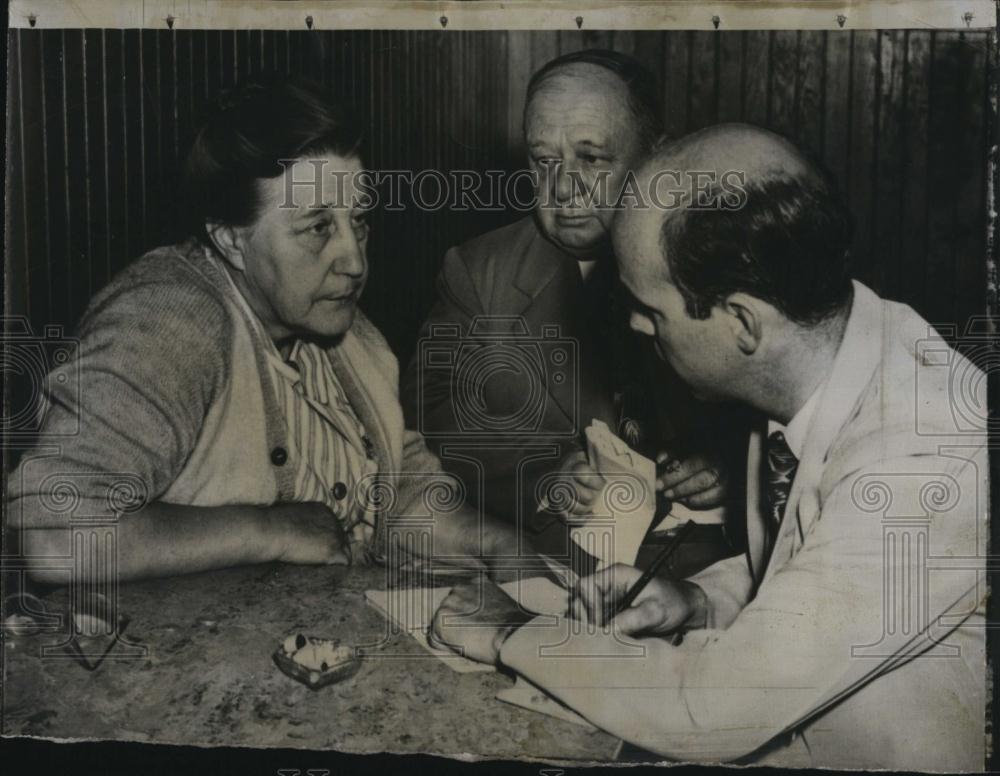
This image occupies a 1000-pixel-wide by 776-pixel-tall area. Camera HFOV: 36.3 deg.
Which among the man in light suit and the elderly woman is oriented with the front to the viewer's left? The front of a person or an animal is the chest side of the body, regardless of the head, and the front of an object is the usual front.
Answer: the man in light suit

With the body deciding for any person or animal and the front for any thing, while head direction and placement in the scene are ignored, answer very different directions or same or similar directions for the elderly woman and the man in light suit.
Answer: very different directions

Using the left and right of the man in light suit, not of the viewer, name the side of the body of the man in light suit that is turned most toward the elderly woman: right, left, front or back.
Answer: front

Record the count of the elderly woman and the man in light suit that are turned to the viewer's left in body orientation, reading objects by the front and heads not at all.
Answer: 1

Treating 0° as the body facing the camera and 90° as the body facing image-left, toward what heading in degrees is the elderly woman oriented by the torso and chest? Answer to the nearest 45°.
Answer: approximately 315°

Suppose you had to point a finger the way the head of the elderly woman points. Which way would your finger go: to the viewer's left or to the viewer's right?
to the viewer's right

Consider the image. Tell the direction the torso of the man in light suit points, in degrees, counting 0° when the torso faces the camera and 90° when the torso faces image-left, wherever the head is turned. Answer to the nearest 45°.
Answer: approximately 90°

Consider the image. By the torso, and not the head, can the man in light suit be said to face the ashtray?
yes
